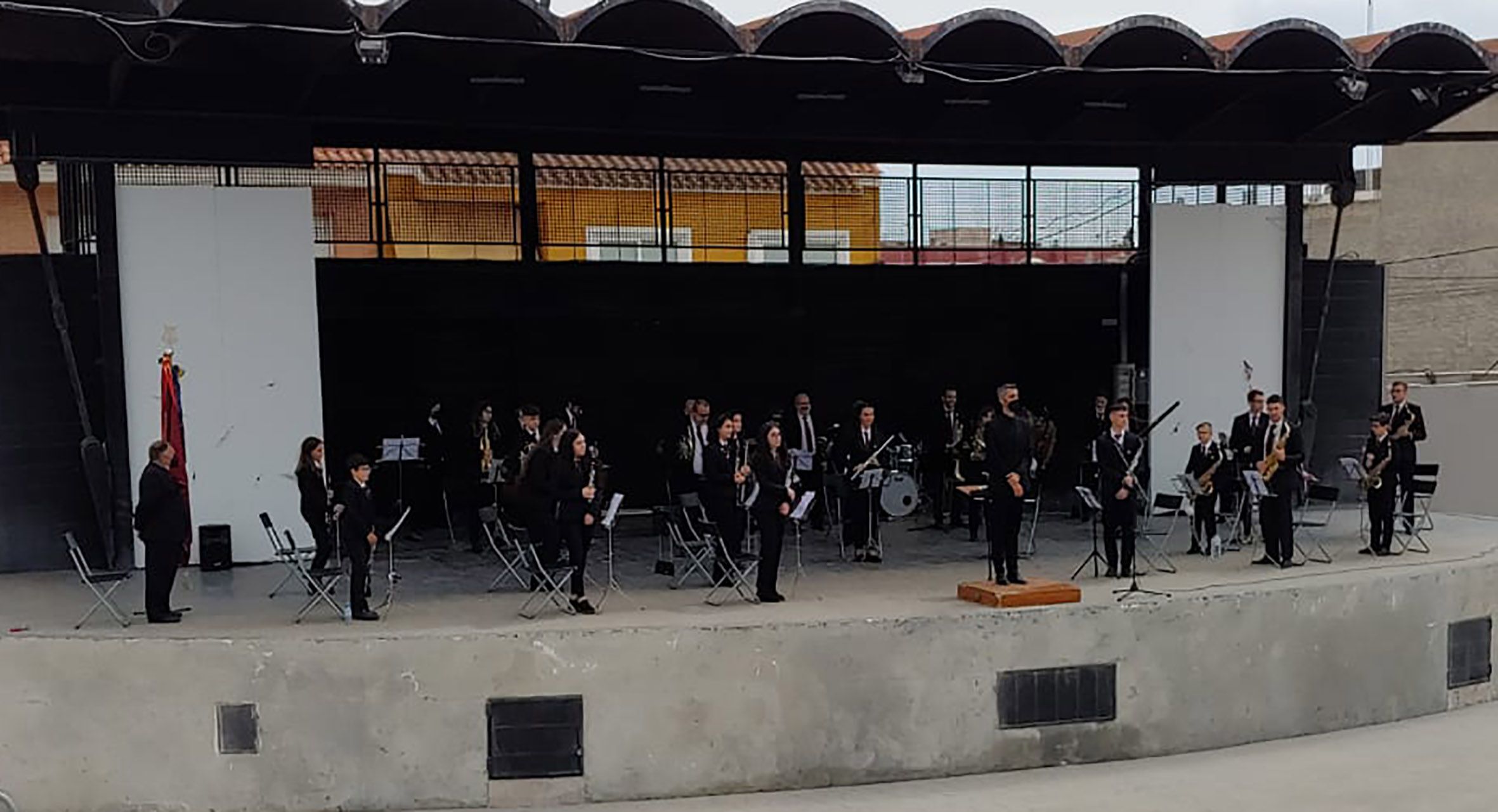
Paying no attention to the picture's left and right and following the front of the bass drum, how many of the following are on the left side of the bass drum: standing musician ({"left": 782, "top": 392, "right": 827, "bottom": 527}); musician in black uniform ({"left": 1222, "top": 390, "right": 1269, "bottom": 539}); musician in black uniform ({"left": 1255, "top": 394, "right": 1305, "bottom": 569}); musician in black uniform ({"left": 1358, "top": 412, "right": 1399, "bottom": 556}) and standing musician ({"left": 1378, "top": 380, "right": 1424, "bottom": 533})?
4

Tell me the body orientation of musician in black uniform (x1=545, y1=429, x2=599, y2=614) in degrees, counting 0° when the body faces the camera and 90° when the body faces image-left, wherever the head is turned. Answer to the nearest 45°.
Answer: approximately 315°

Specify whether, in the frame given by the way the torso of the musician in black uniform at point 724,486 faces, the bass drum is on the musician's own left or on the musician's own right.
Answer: on the musician's own left

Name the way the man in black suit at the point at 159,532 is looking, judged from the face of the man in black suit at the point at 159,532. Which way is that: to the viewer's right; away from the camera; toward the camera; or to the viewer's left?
to the viewer's right

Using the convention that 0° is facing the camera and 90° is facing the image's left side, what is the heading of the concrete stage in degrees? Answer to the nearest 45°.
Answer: approximately 0°

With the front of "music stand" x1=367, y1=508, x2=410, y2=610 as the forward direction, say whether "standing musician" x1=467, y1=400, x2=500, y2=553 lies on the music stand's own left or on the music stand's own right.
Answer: on the music stand's own right

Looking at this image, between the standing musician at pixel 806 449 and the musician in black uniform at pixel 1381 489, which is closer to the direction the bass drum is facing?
the musician in black uniform

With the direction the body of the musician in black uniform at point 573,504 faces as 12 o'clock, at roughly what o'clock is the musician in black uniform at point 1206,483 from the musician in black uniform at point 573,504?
the musician in black uniform at point 1206,483 is roughly at 10 o'clock from the musician in black uniform at point 573,504.

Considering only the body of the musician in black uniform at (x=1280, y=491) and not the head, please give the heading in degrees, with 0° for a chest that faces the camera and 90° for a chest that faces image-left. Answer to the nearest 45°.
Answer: approximately 45°
